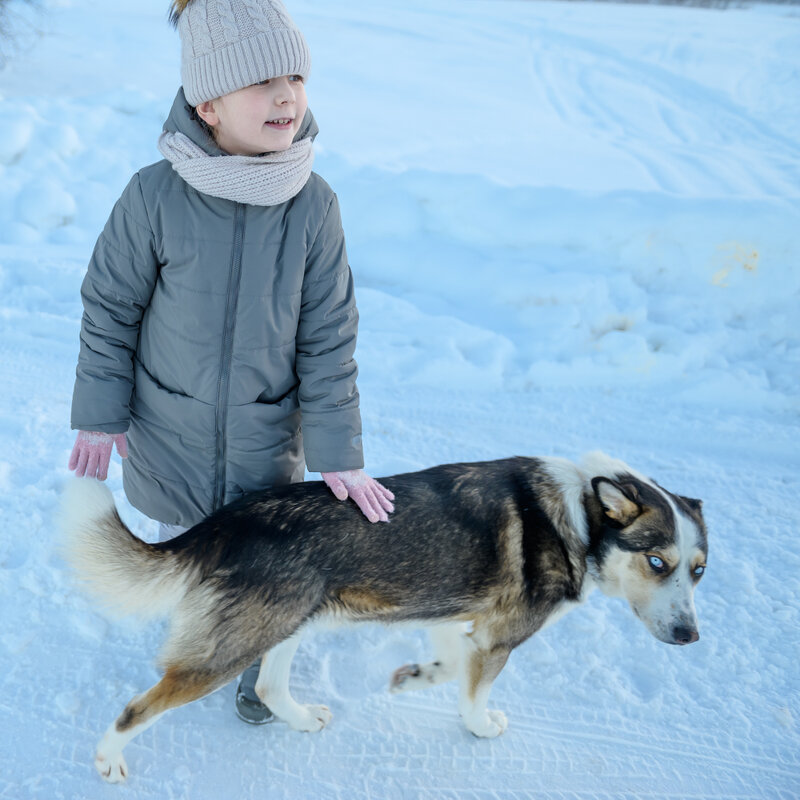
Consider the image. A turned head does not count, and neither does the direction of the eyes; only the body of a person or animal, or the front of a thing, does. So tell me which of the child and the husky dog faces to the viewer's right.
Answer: the husky dog

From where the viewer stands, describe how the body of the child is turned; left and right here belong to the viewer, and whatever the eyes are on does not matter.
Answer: facing the viewer

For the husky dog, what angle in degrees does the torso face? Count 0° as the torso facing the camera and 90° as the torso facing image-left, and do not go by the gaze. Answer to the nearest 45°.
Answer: approximately 270°

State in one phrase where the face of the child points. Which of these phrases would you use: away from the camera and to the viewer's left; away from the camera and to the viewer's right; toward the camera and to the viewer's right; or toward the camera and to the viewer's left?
toward the camera and to the viewer's right

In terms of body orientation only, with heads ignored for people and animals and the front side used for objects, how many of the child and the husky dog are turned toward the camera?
1

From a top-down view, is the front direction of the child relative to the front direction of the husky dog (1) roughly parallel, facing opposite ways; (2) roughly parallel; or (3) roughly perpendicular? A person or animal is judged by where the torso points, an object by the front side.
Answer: roughly perpendicular
